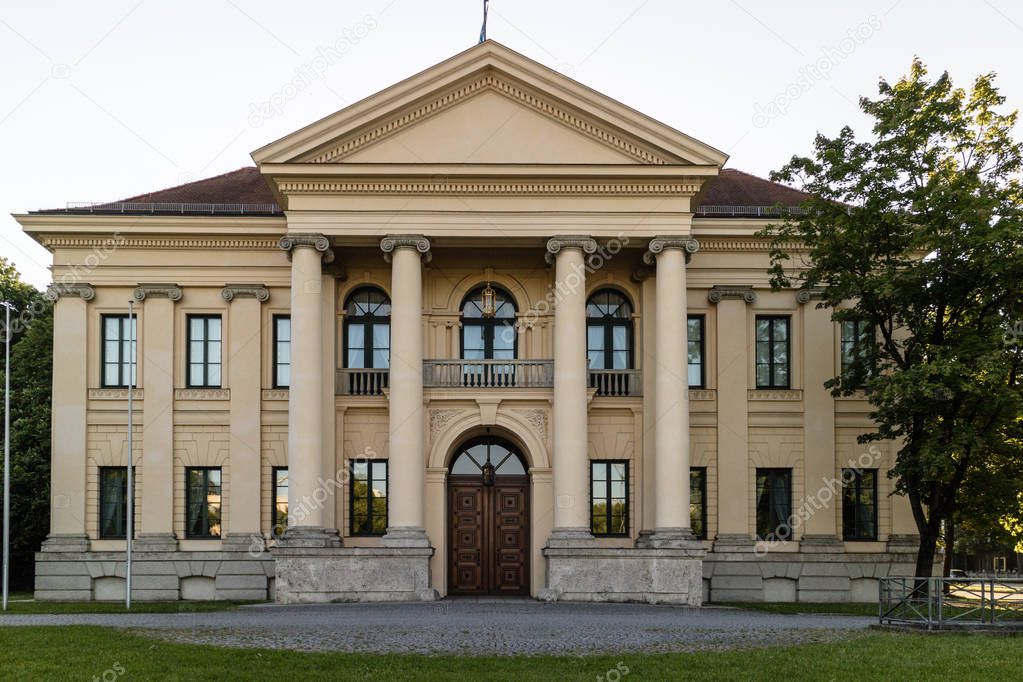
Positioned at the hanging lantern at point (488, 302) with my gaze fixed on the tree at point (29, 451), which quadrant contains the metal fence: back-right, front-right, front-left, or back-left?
back-left

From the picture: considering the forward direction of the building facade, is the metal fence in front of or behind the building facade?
in front

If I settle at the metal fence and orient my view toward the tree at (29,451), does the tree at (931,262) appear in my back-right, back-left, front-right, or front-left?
front-right

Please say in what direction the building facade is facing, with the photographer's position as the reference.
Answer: facing the viewer
